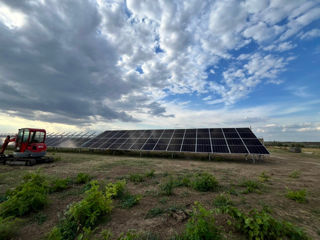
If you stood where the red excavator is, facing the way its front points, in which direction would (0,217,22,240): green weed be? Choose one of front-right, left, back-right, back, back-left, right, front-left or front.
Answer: left

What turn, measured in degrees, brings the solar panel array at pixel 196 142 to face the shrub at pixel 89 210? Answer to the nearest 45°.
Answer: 0° — it already faces it

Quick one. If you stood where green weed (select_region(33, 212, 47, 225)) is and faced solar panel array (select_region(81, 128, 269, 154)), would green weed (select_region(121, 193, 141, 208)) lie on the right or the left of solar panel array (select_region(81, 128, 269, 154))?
right

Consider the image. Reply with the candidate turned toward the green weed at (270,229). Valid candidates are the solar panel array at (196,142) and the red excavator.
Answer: the solar panel array

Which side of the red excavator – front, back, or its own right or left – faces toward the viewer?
left

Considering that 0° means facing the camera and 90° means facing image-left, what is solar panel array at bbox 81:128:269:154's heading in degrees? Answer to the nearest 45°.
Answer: approximately 0°

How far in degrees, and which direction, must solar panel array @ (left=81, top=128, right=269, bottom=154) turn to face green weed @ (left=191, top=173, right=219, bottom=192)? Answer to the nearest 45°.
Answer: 0° — it already faces it

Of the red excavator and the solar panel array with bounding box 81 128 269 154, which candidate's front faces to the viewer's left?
the red excavator

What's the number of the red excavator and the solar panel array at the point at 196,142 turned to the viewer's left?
1

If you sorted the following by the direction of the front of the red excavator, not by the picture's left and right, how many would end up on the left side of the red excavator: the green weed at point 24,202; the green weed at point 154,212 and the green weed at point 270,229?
3

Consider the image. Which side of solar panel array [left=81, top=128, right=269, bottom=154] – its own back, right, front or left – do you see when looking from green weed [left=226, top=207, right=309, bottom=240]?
front

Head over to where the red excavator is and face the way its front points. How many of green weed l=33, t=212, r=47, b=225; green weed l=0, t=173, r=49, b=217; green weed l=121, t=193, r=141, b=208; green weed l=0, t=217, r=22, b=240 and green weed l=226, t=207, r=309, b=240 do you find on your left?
5

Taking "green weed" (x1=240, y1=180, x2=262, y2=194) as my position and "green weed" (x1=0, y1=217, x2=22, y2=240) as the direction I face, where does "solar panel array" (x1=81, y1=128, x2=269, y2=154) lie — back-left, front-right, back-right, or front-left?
back-right

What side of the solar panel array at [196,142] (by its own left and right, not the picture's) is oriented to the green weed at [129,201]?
front

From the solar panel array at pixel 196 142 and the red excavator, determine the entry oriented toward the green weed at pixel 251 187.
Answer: the solar panel array

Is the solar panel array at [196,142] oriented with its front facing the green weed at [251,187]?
yes

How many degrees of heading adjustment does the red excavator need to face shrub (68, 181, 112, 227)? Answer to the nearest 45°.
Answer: approximately 90° to its left

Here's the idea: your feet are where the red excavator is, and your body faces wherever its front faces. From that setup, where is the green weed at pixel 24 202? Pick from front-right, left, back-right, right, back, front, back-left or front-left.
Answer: left

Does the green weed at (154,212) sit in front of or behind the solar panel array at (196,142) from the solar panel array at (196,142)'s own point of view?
in front
